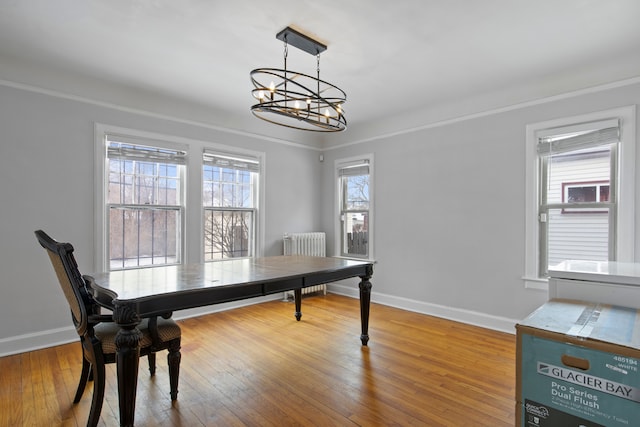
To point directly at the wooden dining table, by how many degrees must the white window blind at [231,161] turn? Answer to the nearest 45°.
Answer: approximately 45° to its right

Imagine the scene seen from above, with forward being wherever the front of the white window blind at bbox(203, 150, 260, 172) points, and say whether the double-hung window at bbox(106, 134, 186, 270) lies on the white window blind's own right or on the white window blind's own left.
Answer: on the white window blind's own right

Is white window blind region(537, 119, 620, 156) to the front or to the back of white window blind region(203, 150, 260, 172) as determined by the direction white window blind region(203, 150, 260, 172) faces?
to the front

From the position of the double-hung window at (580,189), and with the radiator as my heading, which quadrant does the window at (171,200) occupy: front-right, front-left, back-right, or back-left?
front-left

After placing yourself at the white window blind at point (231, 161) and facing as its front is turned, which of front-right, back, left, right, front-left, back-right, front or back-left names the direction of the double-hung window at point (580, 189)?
front

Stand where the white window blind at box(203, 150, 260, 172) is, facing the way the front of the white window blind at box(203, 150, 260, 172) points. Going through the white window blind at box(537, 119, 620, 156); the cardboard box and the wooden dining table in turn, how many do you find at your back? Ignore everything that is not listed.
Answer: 0

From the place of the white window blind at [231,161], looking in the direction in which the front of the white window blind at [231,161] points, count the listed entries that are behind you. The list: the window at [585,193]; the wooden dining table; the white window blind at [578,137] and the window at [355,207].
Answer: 0

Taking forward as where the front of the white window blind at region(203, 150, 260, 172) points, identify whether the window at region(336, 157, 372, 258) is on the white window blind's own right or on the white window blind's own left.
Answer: on the white window blind's own left

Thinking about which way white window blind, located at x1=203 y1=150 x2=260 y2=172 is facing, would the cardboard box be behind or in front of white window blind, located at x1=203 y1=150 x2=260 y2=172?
in front

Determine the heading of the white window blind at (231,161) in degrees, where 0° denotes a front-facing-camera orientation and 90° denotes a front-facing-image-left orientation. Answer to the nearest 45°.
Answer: approximately 315°

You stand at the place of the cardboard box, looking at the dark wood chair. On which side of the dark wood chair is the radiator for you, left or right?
right

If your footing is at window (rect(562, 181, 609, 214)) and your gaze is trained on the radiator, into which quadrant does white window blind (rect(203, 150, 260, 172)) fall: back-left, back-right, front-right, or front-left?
front-left

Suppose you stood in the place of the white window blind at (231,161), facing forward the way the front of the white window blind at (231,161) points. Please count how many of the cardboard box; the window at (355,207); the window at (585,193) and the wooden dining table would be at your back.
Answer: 0

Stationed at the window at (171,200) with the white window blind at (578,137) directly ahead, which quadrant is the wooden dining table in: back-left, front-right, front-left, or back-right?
front-right

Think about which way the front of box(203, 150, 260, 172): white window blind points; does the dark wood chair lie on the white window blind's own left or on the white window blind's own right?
on the white window blind's own right
